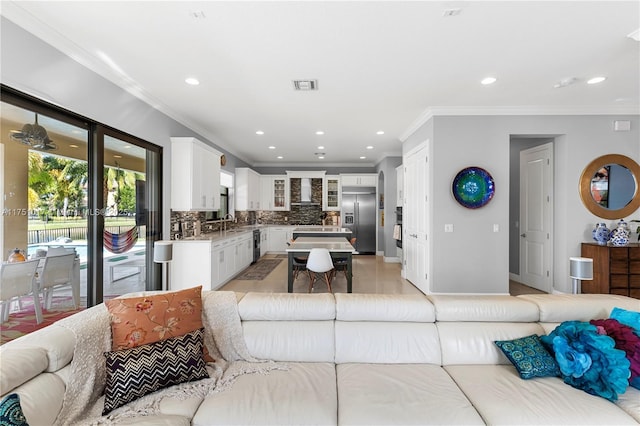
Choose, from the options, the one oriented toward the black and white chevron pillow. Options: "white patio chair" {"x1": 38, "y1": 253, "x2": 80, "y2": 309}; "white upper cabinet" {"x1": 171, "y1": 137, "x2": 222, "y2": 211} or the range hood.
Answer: the range hood

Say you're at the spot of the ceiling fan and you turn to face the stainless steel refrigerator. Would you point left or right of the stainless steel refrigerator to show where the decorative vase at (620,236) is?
right

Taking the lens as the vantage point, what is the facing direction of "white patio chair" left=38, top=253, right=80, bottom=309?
facing away from the viewer and to the left of the viewer

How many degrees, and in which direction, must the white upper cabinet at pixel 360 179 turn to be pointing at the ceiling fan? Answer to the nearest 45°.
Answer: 0° — it already faces it

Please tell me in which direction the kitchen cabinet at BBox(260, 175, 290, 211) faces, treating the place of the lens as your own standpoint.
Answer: facing the viewer

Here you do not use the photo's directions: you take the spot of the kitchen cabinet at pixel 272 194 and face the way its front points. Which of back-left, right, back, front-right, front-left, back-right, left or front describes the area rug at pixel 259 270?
front

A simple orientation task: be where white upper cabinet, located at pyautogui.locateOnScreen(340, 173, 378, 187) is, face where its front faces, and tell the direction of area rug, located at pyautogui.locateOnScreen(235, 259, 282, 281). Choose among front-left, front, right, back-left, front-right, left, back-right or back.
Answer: front-right

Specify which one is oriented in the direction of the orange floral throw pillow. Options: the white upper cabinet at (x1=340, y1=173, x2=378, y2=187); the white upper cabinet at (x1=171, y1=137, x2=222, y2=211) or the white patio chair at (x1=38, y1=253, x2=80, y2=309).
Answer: the white upper cabinet at (x1=340, y1=173, x2=378, y2=187)

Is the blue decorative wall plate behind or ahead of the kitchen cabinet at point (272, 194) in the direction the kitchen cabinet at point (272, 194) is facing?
ahead

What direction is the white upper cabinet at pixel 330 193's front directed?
toward the camera

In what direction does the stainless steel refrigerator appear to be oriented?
toward the camera

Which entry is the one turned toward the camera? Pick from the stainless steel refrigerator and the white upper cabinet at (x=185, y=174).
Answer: the stainless steel refrigerator

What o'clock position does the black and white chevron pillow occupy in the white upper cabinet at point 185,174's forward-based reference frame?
The black and white chevron pillow is roughly at 3 o'clock from the white upper cabinet.

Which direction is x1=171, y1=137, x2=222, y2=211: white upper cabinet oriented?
to the viewer's right

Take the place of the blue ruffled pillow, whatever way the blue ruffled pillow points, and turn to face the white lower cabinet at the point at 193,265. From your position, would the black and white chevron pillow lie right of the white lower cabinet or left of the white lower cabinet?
left

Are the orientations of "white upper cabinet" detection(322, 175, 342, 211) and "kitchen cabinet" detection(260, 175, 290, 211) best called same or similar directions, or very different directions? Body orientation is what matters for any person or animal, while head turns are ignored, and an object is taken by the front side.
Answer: same or similar directions

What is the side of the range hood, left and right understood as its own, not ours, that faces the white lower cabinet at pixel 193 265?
front
